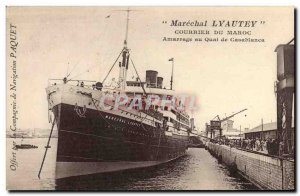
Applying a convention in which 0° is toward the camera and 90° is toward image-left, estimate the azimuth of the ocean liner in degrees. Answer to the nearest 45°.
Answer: approximately 45°
